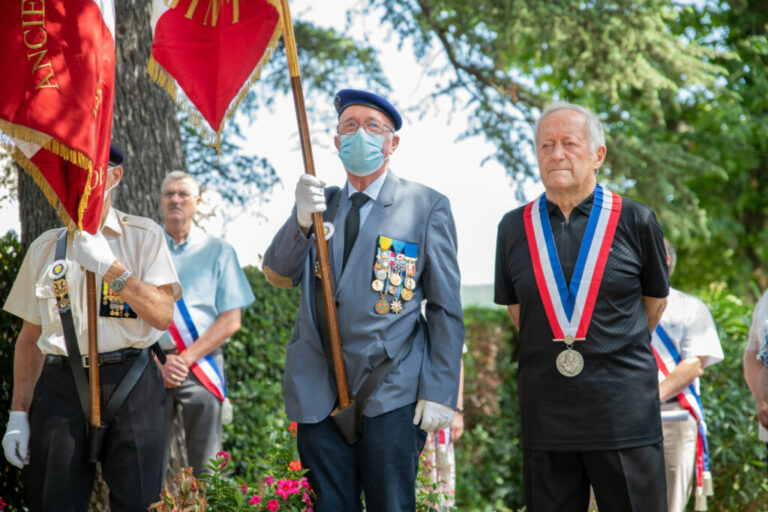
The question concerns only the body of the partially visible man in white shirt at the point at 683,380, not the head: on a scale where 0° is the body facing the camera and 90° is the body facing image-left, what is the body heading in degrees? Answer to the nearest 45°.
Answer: approximately 45°

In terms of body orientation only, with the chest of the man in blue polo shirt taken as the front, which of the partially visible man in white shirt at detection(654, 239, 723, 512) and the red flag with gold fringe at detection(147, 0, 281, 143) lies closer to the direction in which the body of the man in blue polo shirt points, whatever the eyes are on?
the red flag with gold fringe

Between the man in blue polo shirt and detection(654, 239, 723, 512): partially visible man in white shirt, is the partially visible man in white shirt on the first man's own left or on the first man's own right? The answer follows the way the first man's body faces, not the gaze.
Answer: on the first man's own left

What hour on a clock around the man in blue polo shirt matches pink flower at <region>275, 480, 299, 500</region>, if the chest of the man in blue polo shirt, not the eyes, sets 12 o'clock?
The pink flower is roughly at 10 o'clock from the man in blue polo shirt.

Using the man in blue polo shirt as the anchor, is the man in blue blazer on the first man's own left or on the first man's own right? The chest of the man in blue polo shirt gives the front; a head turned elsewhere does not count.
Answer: on the first man's own left

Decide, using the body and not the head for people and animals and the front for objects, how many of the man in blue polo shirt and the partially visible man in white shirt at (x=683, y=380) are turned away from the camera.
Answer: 0

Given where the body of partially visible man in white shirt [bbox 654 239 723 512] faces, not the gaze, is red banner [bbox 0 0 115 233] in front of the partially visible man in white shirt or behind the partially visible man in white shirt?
in front

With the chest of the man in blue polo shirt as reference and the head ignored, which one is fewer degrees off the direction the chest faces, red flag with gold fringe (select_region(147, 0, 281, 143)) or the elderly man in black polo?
the red flag with gold fringe
